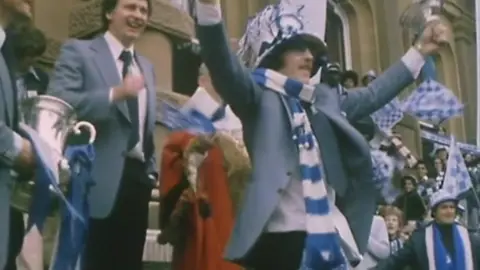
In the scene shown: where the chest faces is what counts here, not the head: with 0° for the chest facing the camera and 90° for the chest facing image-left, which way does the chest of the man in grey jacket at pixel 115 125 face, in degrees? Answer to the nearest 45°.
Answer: approximately 315°

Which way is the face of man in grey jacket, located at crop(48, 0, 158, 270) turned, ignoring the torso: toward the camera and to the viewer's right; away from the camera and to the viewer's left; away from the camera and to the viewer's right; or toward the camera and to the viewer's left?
toward the camera and to the viewer's right

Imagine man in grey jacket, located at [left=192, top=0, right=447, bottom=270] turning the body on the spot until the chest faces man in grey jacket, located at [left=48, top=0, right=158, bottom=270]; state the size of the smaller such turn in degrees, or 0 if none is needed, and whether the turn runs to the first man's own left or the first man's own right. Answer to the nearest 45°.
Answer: approximately 135° to the first man's own right
